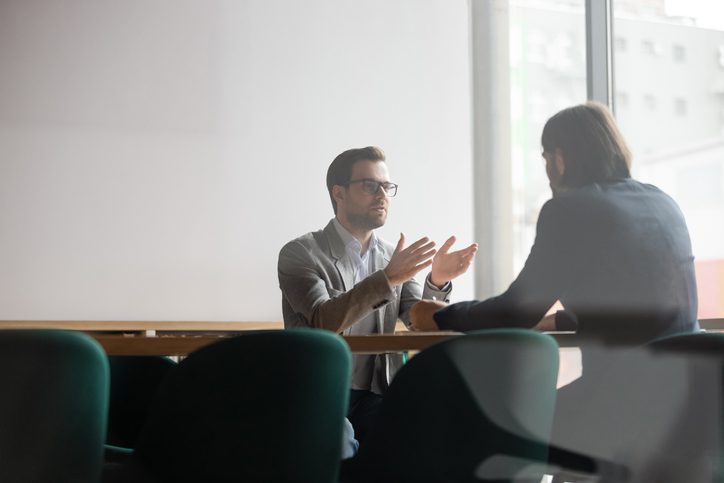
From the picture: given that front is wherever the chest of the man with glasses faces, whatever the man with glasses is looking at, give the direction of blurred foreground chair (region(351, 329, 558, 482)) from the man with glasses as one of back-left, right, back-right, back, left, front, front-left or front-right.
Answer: front-right

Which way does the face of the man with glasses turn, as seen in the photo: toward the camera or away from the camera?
toward the camera

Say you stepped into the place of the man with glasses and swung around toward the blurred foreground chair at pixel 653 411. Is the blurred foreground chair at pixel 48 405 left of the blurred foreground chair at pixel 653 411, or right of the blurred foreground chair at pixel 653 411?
right

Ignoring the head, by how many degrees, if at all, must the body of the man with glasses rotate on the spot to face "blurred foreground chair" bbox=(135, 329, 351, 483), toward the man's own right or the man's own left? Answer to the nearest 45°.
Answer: approximately 45° to the man's own right

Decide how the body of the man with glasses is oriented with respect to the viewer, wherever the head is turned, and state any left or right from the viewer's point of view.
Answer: facing the viewer and to the right of the viewer

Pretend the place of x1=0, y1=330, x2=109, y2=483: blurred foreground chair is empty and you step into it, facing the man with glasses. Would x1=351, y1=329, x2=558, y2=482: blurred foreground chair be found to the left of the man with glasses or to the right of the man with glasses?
right

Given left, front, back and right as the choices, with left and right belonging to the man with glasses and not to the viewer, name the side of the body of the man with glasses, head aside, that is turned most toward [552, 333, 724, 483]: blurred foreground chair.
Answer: front

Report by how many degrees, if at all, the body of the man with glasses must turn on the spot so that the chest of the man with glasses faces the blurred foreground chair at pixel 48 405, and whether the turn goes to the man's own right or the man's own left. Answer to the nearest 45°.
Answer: approximately 45° to the man's own right
